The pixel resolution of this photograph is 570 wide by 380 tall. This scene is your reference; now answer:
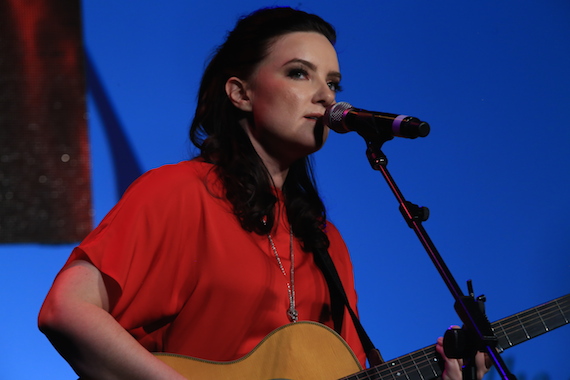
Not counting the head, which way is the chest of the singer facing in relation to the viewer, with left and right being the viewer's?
facing the viewer and to the right of the viewer
